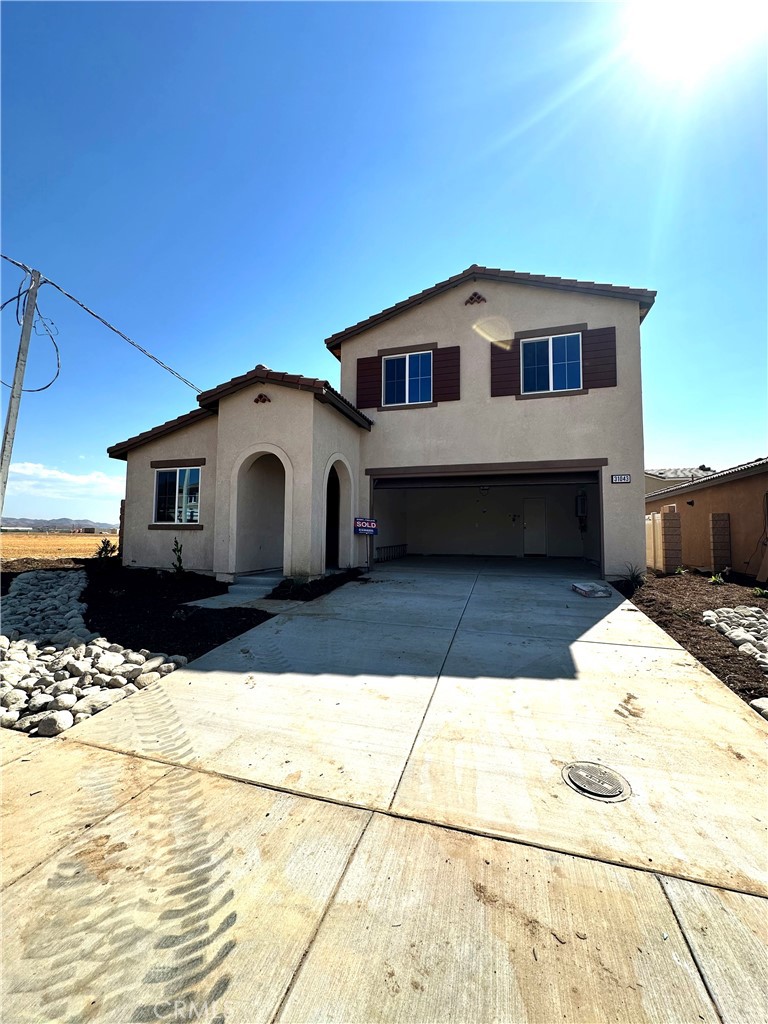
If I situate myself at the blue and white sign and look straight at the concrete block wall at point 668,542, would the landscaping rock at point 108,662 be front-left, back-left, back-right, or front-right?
back-right

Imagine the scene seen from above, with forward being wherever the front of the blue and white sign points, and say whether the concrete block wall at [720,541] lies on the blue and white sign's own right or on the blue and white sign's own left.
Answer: on the blue and white sign's own left

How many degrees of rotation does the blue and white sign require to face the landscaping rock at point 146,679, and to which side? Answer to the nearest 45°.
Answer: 0° — it already faces it

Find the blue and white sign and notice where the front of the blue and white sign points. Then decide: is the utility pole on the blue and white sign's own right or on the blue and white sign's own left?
on the blue and white sign's own right

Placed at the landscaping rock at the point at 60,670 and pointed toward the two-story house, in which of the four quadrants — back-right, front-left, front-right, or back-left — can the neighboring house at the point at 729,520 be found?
front-right

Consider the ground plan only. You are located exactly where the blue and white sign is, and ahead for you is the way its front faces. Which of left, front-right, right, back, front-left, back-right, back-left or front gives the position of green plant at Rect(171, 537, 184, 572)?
right

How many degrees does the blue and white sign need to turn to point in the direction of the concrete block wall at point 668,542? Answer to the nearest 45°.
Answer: approximately 90° to its left

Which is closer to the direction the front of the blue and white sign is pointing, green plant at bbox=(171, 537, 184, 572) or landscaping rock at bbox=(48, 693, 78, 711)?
the landscaping rock

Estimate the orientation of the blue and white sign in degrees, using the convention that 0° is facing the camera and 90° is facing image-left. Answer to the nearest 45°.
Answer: approximately 0°

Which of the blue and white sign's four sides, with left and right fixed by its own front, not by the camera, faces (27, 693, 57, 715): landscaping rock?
front

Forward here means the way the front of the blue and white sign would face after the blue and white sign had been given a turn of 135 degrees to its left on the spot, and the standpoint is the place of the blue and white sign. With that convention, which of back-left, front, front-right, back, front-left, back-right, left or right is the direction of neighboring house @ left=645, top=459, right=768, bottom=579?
front-right

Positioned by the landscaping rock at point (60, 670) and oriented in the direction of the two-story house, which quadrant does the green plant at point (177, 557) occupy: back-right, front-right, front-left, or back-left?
front-left
